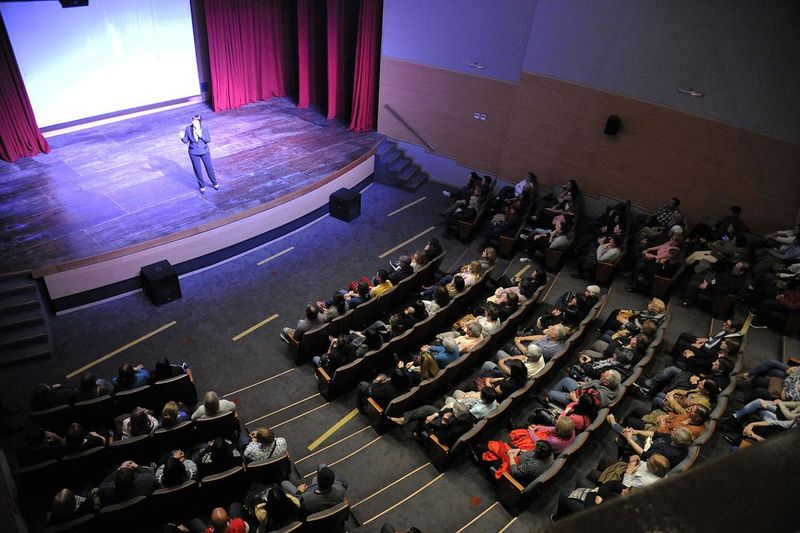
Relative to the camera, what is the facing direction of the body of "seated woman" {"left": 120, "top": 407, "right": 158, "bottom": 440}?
away from the camera

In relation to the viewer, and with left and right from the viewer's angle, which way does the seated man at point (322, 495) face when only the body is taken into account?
facing away from the viewer and to the left of the viewer

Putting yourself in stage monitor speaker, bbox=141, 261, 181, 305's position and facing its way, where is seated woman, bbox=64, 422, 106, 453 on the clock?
The seated woman is roughly at 2 o'clock from the stage monitor speaker.

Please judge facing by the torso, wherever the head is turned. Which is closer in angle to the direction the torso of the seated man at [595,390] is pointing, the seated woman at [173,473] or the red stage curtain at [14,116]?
the red stage curtain

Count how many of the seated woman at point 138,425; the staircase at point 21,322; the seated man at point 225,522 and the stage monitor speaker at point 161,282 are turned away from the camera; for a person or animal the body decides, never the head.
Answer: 2

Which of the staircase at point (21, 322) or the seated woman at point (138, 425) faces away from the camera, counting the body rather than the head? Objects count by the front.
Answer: the seated woman

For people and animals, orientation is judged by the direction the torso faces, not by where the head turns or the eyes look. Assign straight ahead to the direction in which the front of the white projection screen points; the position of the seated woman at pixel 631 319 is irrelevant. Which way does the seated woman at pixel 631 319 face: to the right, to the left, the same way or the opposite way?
the opposite way

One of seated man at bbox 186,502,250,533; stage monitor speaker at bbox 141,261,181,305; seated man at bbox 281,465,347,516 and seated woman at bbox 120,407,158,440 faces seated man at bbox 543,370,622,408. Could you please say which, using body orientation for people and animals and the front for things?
the stage monitor speaker

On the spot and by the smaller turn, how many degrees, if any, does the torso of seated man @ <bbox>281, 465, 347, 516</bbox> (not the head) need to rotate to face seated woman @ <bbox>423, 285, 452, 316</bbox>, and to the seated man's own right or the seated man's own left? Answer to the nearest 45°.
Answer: approximately 90° to the seated man's own right

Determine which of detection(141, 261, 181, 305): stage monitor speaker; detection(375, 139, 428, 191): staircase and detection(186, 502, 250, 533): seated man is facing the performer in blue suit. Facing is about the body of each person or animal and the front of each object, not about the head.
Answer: the seated man

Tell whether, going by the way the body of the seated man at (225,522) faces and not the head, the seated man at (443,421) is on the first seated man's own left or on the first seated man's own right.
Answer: on the first seated man's own right

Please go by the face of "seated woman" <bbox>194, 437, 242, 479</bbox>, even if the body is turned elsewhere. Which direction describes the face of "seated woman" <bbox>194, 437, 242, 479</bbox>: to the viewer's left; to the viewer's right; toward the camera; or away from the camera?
away from the camera

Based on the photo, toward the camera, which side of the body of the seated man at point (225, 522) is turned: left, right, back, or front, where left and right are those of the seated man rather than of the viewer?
back
